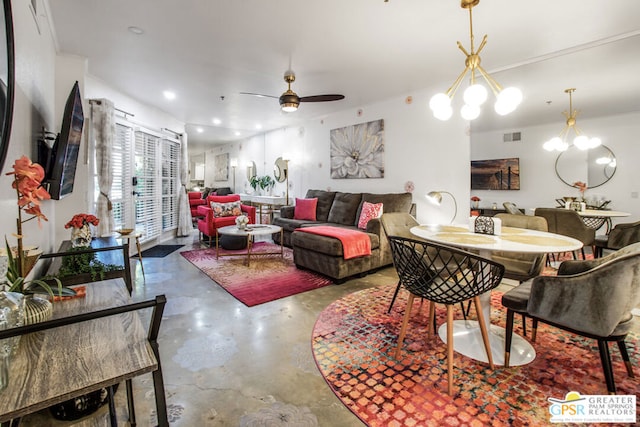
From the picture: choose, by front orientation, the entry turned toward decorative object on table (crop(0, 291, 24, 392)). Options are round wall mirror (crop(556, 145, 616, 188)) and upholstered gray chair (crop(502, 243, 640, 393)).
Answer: the round wall mirror

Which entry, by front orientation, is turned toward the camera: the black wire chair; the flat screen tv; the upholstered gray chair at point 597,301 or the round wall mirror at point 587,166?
the round wall mirror

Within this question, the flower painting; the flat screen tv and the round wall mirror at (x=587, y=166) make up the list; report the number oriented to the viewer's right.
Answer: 1

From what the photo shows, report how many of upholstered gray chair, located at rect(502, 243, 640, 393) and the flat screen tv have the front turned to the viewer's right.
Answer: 1

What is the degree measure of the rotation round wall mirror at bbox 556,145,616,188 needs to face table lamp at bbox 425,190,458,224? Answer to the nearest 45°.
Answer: approximately 45° to its right

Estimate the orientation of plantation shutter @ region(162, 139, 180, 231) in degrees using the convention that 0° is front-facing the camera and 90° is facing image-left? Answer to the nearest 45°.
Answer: approximately 315°

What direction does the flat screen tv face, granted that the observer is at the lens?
facing to the right of the viewer

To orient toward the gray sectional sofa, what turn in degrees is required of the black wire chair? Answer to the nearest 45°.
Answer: approximately 90° to its left

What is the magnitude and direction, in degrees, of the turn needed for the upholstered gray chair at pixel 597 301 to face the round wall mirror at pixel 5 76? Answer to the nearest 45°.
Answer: approximately 90° to its left

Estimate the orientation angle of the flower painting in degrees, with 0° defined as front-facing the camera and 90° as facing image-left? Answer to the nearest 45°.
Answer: approximately 45°

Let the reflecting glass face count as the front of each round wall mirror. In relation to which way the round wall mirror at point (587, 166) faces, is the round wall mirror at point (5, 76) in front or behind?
in front
